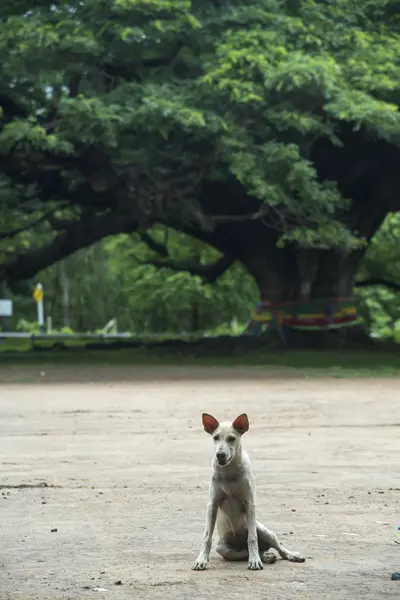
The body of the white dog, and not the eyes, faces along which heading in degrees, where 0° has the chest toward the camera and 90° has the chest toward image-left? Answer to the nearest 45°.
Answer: approximately 0°

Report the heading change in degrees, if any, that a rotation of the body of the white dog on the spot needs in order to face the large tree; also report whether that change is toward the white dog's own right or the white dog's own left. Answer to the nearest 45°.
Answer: approximately 180°

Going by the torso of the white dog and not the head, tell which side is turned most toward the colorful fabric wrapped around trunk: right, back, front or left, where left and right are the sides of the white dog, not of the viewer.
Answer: back
